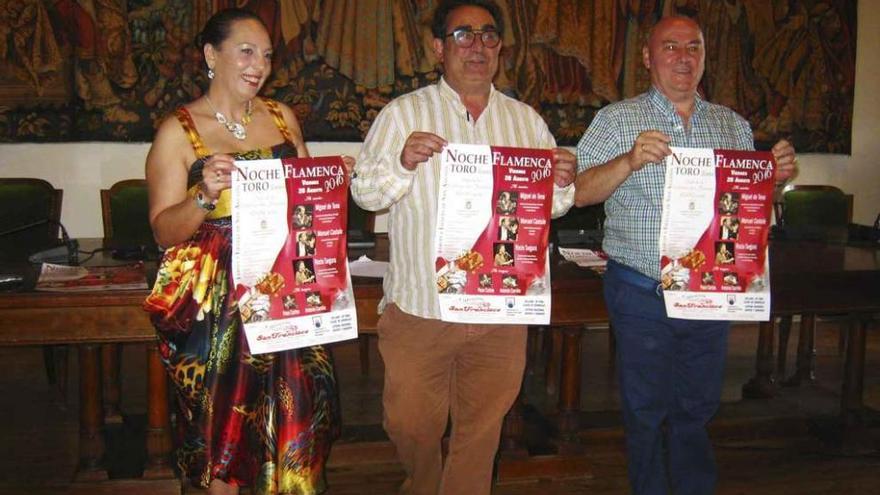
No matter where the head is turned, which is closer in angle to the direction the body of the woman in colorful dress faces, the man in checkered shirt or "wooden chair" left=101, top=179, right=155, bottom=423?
the man in checkered shirt

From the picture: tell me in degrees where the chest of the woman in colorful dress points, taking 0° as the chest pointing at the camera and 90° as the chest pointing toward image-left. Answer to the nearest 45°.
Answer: approximately 315°

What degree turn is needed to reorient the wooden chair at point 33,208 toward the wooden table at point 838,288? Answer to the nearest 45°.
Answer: approximately 45° to its left

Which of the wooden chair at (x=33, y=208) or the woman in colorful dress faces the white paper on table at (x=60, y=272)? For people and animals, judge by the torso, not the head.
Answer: the wooden chair

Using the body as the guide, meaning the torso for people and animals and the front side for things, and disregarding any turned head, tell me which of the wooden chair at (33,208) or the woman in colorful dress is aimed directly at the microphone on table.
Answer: the wooden chair

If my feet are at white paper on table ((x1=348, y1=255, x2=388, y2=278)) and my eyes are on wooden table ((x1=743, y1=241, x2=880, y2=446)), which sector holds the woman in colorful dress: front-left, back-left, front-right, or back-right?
back-right

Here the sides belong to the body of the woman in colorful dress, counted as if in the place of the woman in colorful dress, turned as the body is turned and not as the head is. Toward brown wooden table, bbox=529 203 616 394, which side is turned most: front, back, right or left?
left
